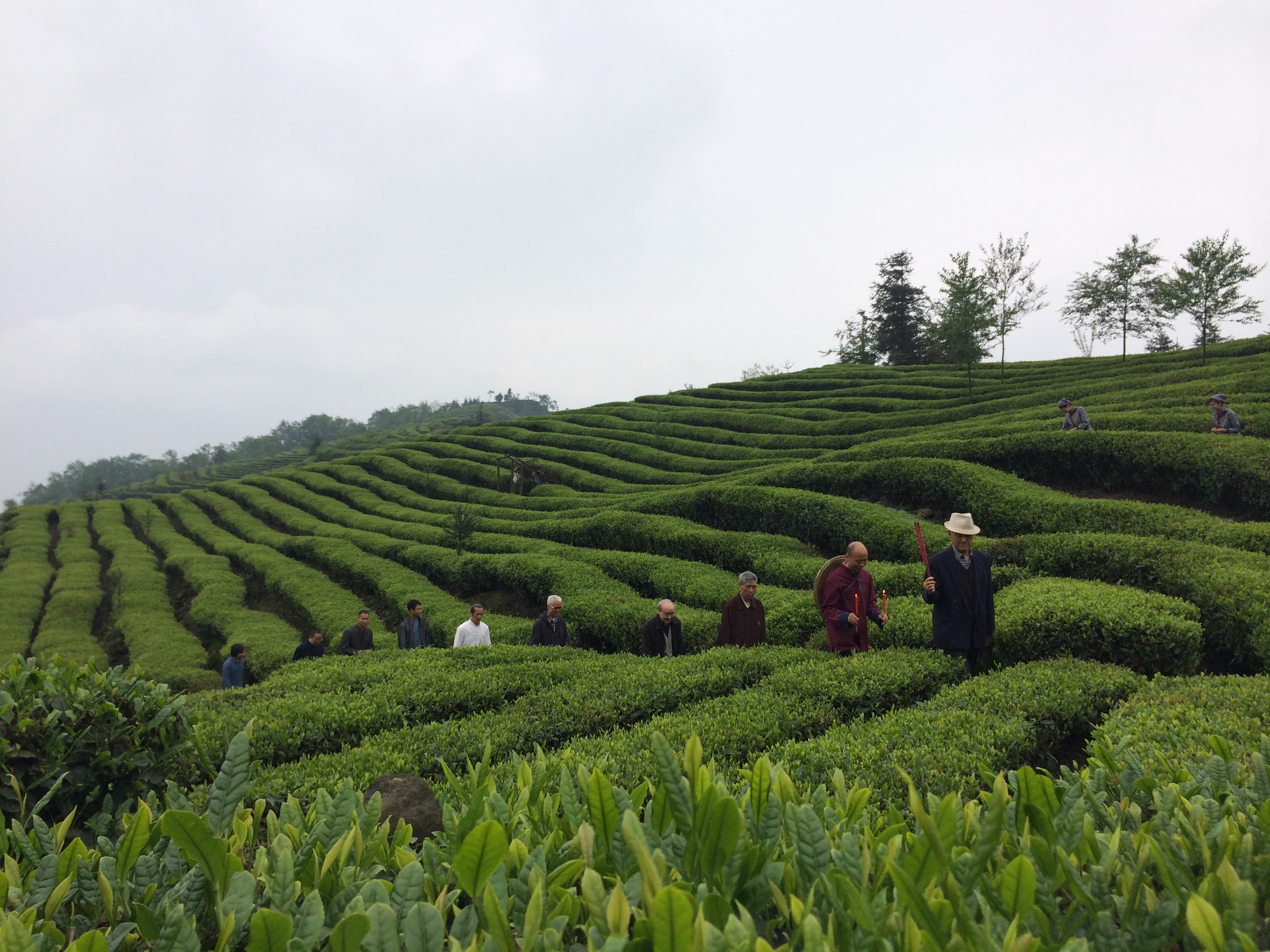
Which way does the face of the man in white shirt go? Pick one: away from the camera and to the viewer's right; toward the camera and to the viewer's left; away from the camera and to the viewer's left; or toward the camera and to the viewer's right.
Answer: toward the camera and to the viewer's right

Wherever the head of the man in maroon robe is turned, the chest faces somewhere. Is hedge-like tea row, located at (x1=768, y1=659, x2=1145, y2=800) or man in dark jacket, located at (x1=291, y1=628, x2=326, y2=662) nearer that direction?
the hedge-like tea row

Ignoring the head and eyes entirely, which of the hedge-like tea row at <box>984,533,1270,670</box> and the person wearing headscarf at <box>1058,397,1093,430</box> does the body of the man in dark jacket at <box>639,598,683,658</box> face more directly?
the hedge-like tea row

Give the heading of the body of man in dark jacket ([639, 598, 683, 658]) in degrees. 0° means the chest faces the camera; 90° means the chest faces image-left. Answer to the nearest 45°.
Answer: approximately 315°

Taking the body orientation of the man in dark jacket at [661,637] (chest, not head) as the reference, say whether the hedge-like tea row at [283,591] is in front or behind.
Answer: behind

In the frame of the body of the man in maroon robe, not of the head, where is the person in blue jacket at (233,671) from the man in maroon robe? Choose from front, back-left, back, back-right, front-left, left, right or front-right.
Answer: back-right

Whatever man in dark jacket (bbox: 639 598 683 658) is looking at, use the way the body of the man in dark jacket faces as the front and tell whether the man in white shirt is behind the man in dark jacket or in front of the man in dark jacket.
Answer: behind
